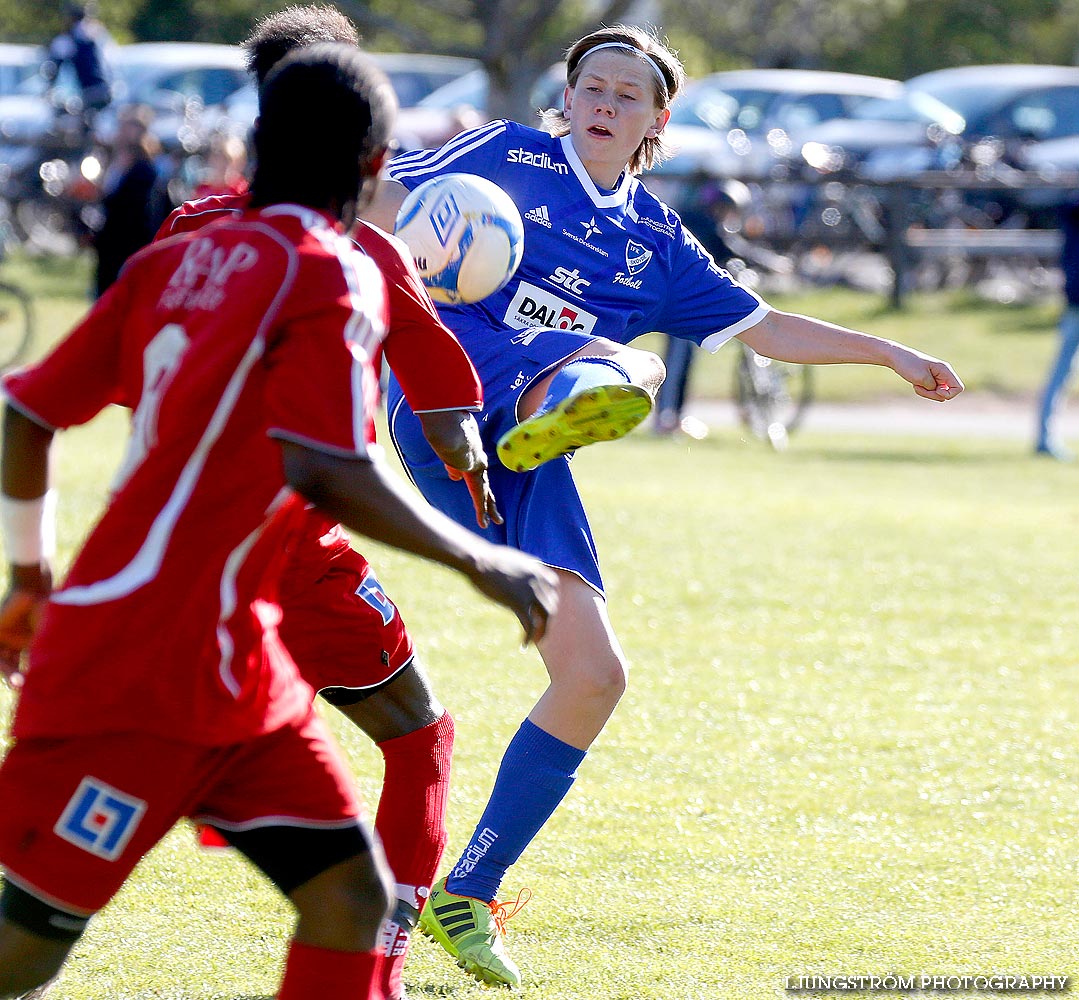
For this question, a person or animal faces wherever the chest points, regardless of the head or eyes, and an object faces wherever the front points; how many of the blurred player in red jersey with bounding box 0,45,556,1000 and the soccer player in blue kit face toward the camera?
1

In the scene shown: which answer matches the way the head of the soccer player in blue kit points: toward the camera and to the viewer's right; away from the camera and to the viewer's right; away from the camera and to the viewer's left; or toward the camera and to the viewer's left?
toward the camera and to the viewer's left

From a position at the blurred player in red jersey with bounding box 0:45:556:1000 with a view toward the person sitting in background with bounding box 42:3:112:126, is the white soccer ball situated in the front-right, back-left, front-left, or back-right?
front-right

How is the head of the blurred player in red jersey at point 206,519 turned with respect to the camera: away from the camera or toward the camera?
away from the camera

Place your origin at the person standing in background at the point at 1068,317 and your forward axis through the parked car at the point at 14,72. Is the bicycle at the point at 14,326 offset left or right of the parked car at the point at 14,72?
left

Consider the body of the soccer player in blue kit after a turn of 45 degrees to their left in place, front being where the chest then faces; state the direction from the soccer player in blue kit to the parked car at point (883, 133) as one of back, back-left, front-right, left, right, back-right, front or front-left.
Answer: back-left

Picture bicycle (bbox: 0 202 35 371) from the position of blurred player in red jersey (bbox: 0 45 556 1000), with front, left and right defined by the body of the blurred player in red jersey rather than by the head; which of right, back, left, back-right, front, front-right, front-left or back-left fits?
front-left

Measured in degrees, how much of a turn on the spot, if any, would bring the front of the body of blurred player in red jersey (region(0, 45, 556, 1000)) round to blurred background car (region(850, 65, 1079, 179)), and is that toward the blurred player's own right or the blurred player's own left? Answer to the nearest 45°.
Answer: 0° — they already face it

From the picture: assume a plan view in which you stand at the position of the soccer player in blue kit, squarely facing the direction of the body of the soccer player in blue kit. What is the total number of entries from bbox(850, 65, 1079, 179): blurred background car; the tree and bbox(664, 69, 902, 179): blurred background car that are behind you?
3

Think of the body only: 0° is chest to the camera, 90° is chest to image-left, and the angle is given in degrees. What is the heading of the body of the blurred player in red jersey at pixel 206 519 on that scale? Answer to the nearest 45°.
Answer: approximately 225°

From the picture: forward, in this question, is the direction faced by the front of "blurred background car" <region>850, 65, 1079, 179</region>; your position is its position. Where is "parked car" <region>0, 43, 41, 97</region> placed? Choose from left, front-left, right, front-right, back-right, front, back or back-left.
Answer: front-right

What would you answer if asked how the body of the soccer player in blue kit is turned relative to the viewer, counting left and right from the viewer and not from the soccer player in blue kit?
facing the viewer

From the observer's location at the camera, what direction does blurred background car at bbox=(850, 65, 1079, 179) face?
facing the viewer and to the left of the viewer

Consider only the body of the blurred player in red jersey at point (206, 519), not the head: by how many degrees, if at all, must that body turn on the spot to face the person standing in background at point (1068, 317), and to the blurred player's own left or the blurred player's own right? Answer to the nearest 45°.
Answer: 0° — they already face them

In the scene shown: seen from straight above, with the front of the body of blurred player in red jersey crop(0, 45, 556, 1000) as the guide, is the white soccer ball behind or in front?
in front

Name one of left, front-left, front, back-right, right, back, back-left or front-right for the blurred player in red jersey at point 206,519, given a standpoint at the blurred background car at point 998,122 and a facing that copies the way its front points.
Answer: front-left
